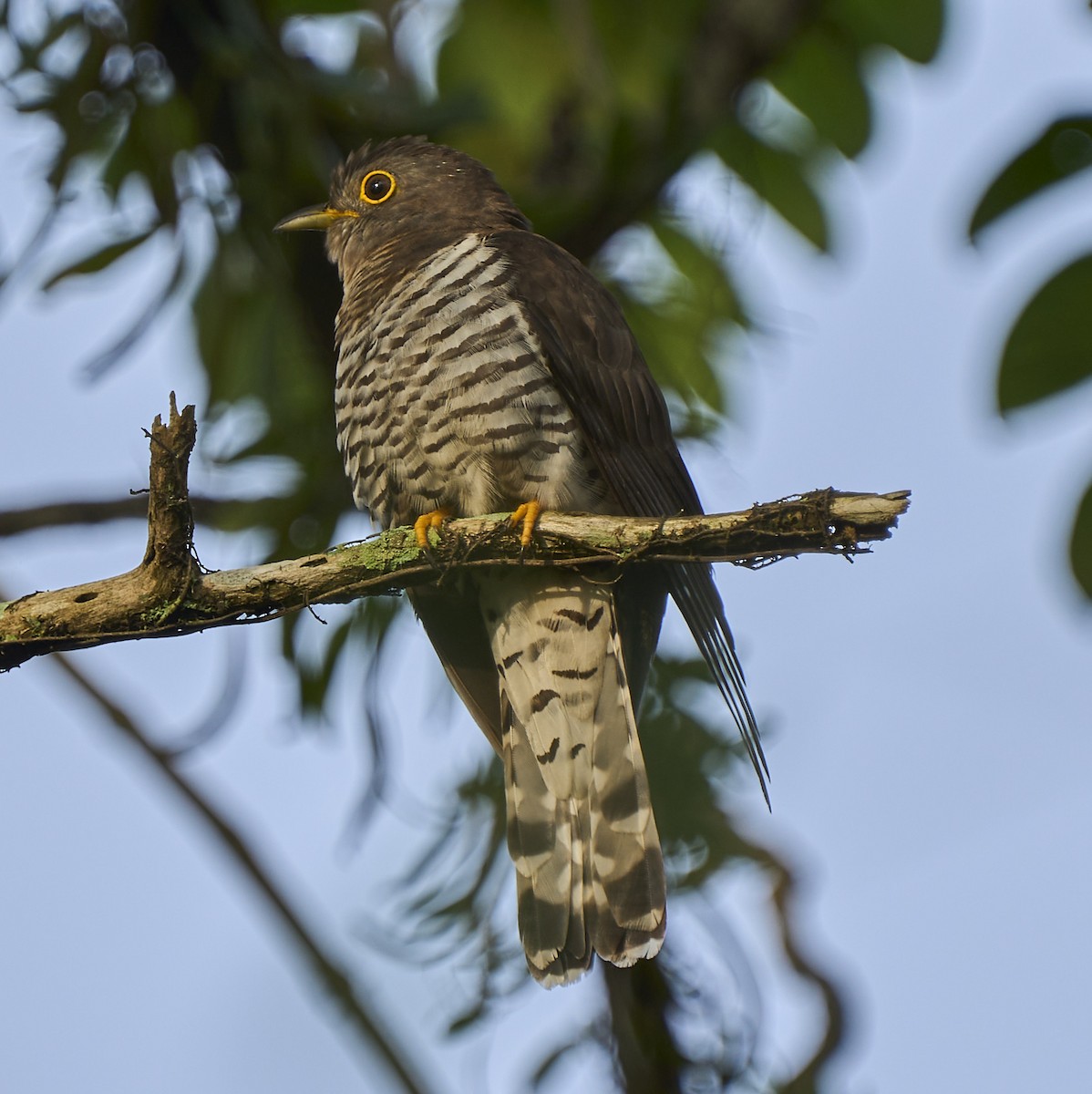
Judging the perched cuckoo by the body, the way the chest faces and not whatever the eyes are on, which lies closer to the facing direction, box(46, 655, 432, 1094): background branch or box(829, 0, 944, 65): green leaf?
the background branch

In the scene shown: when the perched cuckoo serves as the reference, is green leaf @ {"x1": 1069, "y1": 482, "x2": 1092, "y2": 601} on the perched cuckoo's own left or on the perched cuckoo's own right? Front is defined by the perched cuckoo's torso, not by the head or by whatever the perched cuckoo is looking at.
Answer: on the perched cuckoo's own left

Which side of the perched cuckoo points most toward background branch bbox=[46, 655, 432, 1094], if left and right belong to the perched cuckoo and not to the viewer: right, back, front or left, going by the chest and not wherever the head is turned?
right

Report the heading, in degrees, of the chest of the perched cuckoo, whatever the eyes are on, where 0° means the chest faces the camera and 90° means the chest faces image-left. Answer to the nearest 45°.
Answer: approximately 45°

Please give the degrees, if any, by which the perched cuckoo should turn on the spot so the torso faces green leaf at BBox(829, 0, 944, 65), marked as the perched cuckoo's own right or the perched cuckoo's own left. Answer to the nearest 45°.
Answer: approximately 135° to the perched cuckoo's own left
